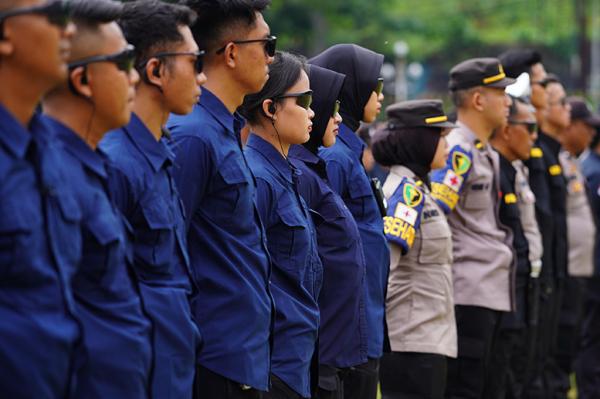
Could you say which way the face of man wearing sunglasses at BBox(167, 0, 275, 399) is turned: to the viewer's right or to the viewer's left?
to the viewer's right

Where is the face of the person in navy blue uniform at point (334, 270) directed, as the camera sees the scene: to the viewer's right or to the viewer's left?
to the viewer's right

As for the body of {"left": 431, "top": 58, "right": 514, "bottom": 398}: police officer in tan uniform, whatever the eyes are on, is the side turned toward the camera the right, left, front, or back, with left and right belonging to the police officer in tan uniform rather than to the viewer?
right

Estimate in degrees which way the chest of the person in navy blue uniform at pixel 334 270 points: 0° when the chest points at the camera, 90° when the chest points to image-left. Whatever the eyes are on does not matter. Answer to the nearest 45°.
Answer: approximately 270°

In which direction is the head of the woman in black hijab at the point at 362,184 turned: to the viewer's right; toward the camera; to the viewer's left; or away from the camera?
to the viewer's right
